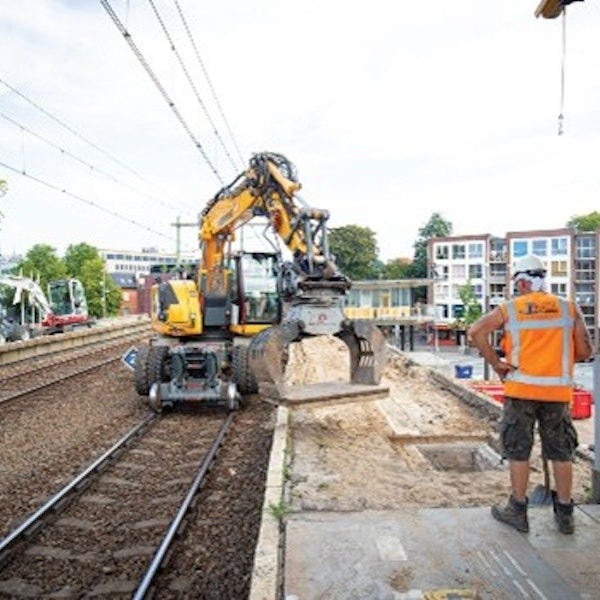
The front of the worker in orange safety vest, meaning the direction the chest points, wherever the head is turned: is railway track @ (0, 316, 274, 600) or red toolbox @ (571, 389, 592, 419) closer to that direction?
the red toolbox

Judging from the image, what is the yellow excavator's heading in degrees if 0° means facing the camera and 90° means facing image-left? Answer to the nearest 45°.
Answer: approximately 315°

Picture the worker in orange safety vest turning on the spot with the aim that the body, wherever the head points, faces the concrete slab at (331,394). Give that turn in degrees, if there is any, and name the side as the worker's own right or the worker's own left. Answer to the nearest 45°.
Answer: approximately 45° to the worker's own left

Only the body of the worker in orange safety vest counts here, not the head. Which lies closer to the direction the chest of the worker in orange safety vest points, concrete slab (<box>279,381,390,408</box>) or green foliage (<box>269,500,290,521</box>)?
the concrete slab

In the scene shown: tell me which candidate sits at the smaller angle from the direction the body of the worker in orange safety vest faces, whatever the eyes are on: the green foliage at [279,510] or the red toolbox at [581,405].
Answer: the red toolbox

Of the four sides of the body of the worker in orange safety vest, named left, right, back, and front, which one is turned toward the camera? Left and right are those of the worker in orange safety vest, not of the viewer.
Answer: back

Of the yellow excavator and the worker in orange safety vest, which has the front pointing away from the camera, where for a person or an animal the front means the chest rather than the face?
the worker in orange safety vest

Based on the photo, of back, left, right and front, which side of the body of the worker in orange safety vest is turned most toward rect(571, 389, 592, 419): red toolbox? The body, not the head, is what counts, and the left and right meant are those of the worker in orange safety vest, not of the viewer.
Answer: front

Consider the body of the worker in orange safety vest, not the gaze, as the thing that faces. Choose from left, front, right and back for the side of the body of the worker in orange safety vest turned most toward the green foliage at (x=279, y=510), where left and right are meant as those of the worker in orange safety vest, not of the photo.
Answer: left

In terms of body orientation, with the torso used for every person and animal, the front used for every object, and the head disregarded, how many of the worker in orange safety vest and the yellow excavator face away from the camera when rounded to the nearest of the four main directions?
1
